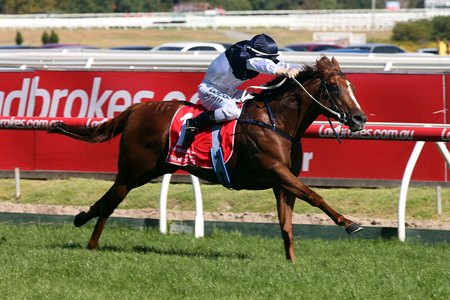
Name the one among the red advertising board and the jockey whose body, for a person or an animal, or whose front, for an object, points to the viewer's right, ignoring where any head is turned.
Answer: the jockey

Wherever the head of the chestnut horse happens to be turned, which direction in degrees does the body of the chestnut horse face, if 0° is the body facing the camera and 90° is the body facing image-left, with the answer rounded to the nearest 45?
approximately 270°

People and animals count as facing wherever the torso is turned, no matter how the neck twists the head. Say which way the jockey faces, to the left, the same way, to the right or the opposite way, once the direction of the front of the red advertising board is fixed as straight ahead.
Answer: to the left

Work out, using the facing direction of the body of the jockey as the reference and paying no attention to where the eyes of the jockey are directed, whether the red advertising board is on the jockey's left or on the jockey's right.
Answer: on the jockey's left

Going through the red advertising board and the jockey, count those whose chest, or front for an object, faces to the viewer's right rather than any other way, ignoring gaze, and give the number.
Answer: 1

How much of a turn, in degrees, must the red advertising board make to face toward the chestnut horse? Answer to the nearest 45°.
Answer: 0° — it already faces it

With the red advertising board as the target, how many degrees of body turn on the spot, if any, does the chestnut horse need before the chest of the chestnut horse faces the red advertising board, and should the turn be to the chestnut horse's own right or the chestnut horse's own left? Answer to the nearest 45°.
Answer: approximately 90° to the chestnut horse's own left

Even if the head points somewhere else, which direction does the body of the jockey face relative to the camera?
to the viewer's right

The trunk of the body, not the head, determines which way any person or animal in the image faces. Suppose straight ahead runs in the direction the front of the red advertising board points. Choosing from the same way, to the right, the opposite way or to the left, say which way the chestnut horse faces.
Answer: to the left

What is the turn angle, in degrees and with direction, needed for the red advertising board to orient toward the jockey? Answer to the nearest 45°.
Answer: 0° — it already faces them
